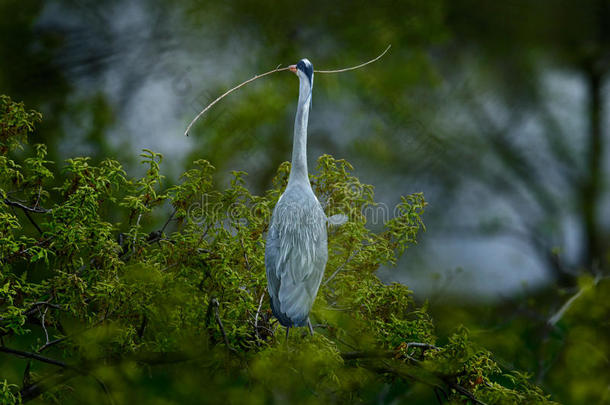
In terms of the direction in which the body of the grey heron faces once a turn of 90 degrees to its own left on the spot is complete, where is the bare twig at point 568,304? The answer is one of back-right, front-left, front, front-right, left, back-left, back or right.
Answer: back-right

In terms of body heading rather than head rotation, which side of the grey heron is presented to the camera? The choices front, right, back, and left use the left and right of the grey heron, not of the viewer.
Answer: back
